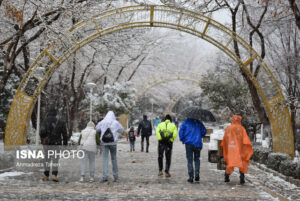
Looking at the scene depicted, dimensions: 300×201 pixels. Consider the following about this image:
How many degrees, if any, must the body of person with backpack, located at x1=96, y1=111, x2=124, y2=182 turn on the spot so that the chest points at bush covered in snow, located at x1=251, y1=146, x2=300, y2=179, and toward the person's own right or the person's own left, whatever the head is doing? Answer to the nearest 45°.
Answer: approximately 90° to the person's own right

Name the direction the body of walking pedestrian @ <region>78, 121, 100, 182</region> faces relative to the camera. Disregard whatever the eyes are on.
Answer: away from the camera

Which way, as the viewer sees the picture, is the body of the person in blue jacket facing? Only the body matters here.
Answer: away from the camera

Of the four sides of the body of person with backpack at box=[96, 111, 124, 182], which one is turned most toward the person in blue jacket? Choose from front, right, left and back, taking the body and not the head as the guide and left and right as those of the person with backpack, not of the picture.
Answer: right

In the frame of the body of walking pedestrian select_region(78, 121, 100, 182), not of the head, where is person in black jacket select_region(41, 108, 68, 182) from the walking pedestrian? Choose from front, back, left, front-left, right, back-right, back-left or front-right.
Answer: left

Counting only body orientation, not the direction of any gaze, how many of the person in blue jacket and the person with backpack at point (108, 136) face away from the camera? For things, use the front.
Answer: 2

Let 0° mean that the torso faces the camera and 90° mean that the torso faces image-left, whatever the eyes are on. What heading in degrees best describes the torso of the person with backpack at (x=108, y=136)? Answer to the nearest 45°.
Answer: approximately 180°

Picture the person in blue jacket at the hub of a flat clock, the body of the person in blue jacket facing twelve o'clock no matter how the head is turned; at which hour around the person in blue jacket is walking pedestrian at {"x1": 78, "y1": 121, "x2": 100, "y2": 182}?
The walking pedestrian is roughly at 9 o'clock from the person in blue jacket.

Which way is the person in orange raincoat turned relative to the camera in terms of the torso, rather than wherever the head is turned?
away from the camera
